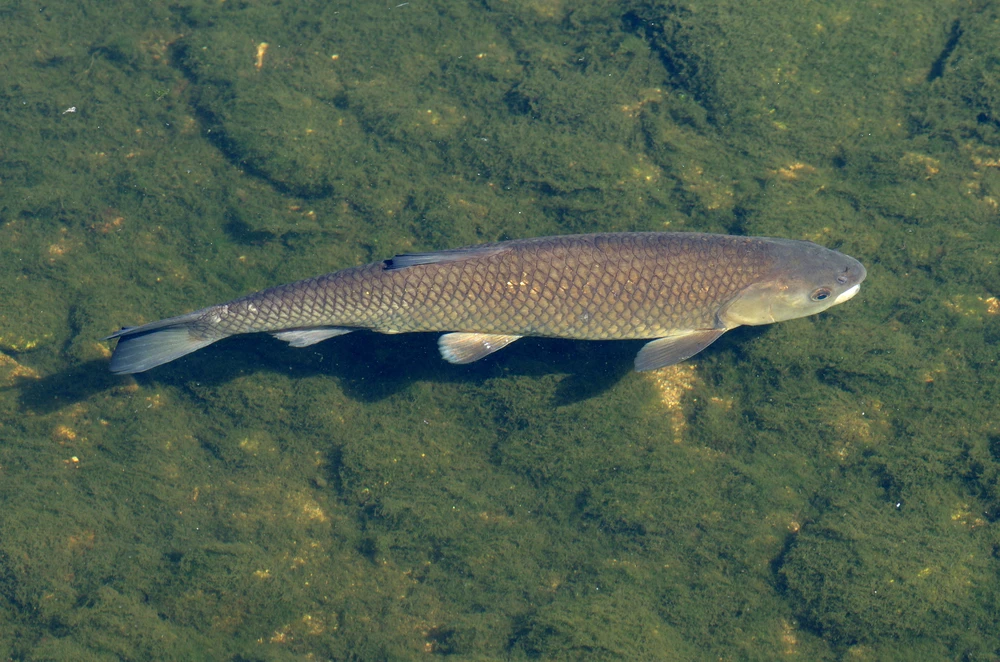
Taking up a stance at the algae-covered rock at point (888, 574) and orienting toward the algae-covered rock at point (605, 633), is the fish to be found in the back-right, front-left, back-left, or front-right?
front-right

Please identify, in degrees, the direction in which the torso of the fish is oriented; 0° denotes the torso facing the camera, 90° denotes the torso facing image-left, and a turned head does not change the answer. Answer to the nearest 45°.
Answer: approximately 270°

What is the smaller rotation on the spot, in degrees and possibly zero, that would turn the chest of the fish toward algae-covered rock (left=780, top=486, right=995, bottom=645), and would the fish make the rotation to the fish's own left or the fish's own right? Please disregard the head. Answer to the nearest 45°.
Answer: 0° — it already faces it

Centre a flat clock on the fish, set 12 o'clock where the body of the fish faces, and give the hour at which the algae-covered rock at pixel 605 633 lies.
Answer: The algae-covered rock is roughly at 2 o'clock from the fish.
